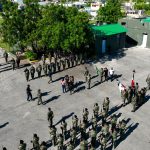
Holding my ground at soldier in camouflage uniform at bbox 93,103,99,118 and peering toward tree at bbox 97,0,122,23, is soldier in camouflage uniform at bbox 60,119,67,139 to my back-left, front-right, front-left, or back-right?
back-left

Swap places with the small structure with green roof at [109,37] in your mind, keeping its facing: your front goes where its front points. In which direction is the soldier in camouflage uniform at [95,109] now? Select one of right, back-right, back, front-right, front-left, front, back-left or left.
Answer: front-right

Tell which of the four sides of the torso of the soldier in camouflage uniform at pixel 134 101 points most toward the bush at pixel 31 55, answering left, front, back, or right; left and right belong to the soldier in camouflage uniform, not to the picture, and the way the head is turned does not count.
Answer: front

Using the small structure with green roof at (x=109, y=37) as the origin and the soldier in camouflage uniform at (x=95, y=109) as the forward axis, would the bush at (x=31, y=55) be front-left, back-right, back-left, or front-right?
front-right

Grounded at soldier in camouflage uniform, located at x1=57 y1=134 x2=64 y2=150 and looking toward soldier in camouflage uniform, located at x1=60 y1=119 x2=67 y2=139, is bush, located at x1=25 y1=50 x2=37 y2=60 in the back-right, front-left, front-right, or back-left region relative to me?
front-left

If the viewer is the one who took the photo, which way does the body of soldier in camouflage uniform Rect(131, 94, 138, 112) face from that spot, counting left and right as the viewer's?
facing away from the viewer and to the left of the viewer

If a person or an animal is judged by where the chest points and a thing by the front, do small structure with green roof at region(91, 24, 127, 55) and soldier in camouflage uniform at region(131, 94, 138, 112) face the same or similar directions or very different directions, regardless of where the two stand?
very different directions

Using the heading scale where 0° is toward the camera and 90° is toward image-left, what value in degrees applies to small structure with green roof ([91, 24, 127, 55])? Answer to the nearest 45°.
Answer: approximately 315°

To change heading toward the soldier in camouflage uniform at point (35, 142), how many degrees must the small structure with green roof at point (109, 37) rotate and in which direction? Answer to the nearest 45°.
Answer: approximately 45° to its right
